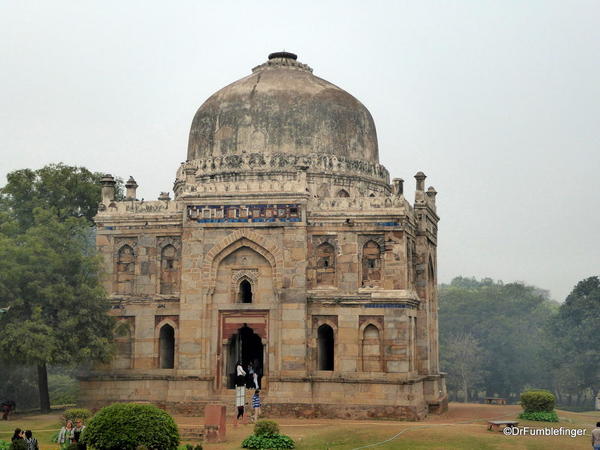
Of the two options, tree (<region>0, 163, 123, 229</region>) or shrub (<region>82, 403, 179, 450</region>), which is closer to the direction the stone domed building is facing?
the shrub

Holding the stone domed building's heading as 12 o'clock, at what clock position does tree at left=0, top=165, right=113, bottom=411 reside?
The tree is roughly at 3 o'clock from the stone domed building.

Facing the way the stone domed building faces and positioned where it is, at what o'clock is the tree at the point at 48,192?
The tree is roughly at 4 o'clock from the stone domed building.

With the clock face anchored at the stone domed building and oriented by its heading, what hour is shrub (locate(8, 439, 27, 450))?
The shrub is roughly at 1 o'clock from the stone domed building.

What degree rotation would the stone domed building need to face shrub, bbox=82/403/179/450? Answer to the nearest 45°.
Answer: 0° — it already faces it

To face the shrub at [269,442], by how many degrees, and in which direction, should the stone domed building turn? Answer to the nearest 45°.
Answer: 0° — it already faces it

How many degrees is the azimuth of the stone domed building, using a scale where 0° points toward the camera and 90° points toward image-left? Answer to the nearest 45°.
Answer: approximately 0°
